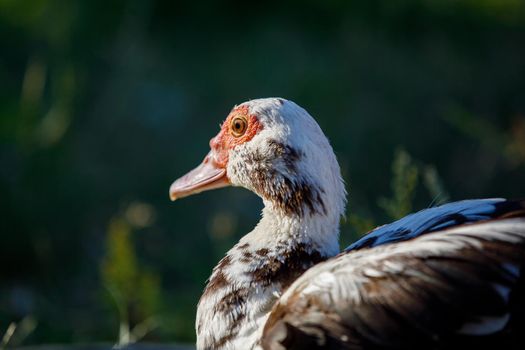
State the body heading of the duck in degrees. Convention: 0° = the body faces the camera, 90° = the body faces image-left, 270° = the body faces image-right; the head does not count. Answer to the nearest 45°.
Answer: approximately 90°
